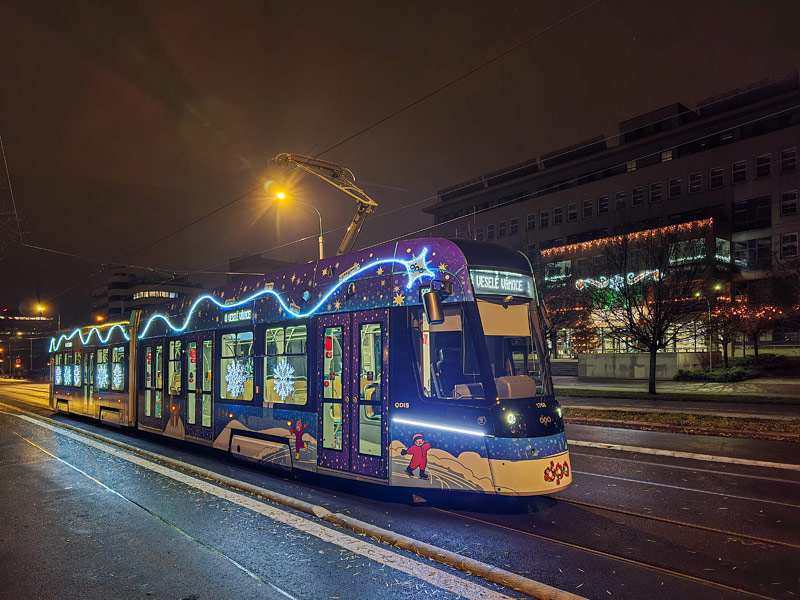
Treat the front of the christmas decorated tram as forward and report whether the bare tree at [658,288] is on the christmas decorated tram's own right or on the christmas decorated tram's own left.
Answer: on the christmas decorated tram's own left

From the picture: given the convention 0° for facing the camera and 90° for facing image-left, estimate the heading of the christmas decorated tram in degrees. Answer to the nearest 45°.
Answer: approximately 315°
